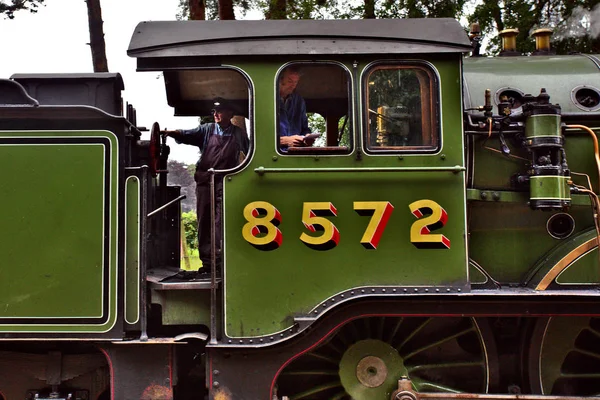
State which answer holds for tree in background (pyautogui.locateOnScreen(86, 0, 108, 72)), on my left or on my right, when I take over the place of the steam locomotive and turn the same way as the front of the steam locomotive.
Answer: on my left

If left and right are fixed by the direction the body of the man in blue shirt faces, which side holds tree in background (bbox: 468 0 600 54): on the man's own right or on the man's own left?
on the man's own left

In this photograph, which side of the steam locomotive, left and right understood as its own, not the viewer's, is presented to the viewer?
right

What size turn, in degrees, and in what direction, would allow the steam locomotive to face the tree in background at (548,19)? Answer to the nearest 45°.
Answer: approximately 45° to its left

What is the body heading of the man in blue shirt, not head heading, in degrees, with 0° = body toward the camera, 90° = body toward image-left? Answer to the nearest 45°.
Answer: approximately 315°

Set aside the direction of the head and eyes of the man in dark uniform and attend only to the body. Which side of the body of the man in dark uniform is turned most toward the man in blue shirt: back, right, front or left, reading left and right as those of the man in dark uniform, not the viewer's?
left
